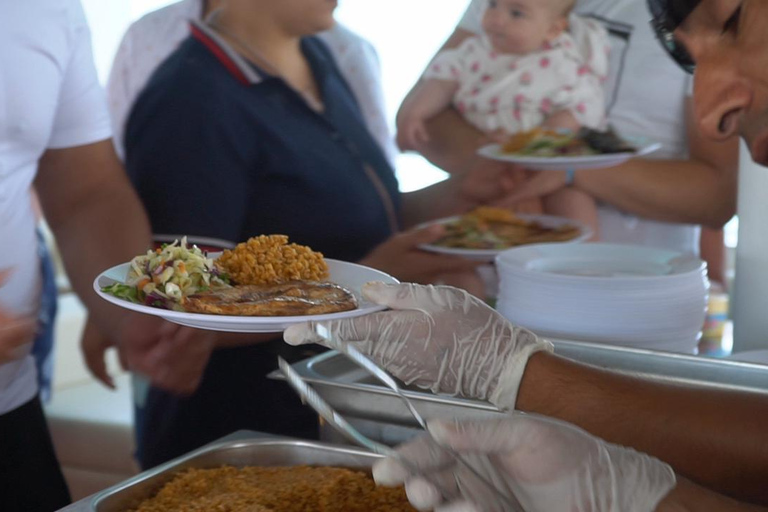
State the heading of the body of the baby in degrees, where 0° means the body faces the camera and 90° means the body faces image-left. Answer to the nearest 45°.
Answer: approximately 45°

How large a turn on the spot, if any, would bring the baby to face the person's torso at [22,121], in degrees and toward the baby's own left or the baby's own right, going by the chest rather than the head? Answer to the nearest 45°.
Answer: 0° — they already face them

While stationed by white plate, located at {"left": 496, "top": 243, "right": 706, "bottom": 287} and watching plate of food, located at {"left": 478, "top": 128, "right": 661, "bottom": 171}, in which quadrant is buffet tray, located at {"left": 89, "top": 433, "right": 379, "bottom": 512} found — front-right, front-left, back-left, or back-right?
back-left

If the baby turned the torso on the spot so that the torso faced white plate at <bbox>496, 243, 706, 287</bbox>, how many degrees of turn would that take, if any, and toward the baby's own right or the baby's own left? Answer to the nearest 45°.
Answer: approximately 45° to the baby's own left
